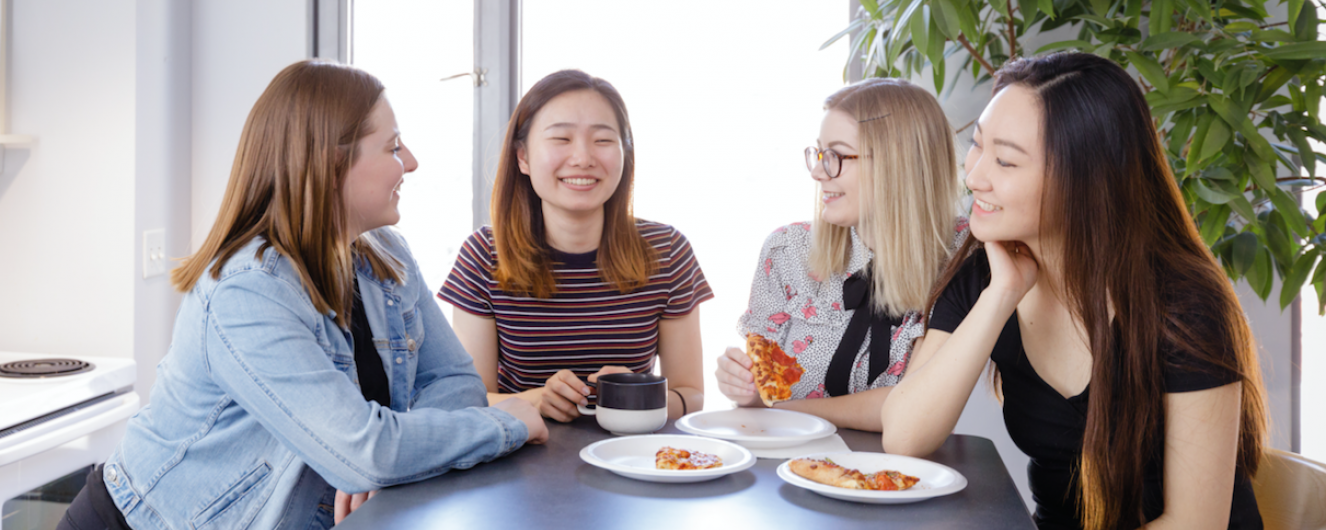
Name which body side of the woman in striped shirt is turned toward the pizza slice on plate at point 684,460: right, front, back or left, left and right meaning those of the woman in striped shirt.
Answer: front

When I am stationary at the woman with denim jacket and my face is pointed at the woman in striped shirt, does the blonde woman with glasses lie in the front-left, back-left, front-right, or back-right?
front-right

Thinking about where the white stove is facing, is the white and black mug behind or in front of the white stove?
in front

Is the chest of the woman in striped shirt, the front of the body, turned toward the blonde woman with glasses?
no

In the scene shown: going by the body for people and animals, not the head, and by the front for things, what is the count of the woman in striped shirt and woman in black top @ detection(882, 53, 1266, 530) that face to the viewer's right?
0

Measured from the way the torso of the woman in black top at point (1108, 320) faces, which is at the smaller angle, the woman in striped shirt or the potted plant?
the woman in striped shirt

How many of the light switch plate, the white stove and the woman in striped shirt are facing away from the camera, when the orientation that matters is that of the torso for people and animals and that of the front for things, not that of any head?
0

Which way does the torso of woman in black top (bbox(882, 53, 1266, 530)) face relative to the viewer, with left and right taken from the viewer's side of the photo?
facing the viewer and to the left of the viewer

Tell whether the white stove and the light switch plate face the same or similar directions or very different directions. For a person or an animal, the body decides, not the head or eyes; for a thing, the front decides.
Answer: same or similar directions

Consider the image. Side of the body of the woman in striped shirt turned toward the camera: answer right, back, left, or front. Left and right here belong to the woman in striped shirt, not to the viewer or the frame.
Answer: front

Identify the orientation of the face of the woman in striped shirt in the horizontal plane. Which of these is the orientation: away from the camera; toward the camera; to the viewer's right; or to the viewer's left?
toward the camera

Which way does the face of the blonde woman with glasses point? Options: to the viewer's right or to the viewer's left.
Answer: to the viewer's left

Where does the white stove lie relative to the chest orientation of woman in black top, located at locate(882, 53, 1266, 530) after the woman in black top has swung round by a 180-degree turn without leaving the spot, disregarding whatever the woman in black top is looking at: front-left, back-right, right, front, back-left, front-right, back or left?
back-left

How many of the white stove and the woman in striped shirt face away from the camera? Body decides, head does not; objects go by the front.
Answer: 0

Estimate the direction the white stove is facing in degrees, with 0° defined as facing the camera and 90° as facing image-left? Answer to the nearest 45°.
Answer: approximately 315°

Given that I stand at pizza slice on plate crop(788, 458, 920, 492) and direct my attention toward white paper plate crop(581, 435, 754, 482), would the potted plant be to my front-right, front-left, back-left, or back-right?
back-right
